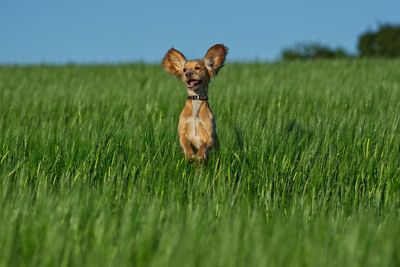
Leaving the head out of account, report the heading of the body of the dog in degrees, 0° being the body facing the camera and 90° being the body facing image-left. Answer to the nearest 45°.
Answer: approximately 0°
